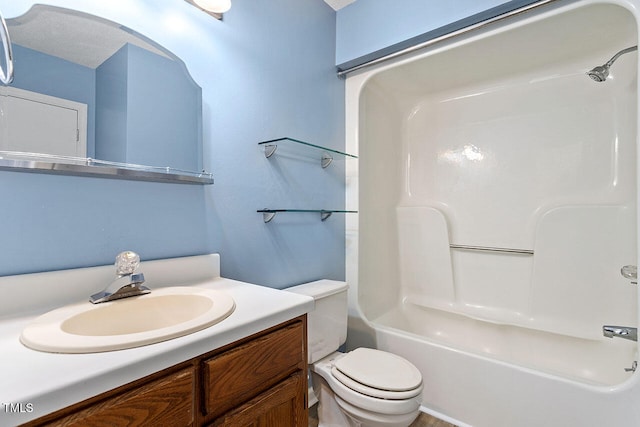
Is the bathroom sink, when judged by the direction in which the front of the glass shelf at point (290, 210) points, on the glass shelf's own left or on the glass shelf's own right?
on the glass shelf's own right

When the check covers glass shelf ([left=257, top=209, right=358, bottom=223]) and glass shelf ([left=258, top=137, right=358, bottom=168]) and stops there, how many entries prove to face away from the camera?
0

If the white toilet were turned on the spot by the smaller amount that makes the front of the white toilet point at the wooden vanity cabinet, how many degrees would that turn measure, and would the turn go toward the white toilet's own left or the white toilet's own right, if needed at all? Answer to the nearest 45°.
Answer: approximately 45° to the white toilet's own right

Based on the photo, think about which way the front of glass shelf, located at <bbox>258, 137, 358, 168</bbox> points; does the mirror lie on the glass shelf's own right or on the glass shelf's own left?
on the glass shelf's own right

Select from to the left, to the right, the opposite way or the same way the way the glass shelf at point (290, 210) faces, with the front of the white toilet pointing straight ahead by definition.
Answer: the same way

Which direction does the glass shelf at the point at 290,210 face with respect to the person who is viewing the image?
facing the viewer and to the right of the viewer

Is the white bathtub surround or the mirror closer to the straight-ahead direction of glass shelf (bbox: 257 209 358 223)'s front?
the white bathtub surround

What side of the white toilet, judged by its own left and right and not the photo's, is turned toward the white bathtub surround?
left

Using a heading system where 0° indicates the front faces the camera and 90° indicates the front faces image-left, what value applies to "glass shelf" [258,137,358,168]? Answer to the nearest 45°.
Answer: approximately 315°

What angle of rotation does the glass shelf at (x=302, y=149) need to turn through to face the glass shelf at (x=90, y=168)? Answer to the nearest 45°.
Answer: approximately 90° to its right

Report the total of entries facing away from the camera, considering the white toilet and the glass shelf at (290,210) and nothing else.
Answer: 0

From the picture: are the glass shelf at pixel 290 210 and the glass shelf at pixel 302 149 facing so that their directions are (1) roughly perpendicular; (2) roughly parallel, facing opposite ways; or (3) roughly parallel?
roughly parallel

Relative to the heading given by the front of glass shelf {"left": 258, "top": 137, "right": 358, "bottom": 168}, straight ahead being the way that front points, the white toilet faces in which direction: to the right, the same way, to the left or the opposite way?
the same way

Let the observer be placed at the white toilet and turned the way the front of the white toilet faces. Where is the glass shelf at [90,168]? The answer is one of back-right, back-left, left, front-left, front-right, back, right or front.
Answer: right
